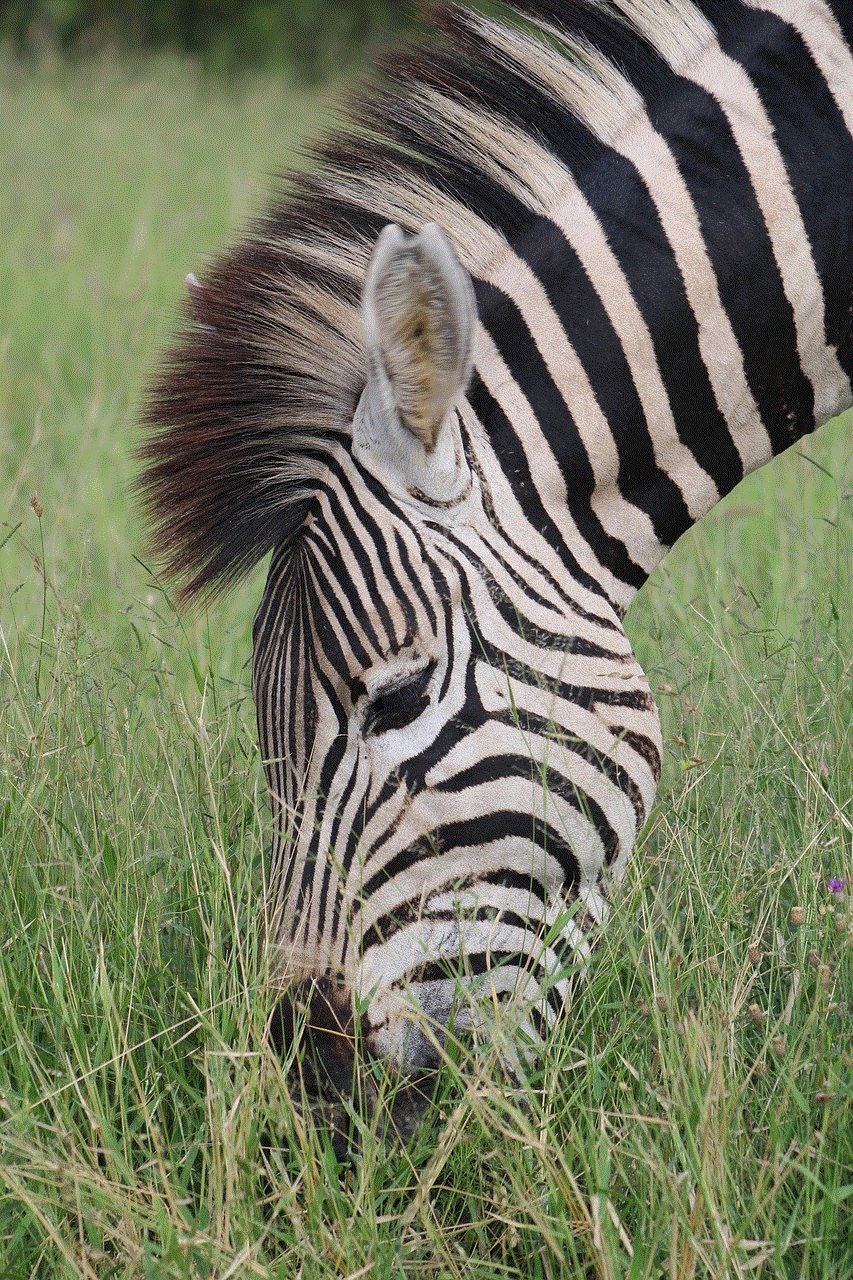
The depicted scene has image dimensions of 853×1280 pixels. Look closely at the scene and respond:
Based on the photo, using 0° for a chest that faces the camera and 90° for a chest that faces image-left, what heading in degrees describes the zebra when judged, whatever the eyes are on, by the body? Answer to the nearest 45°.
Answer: approximately 90°
